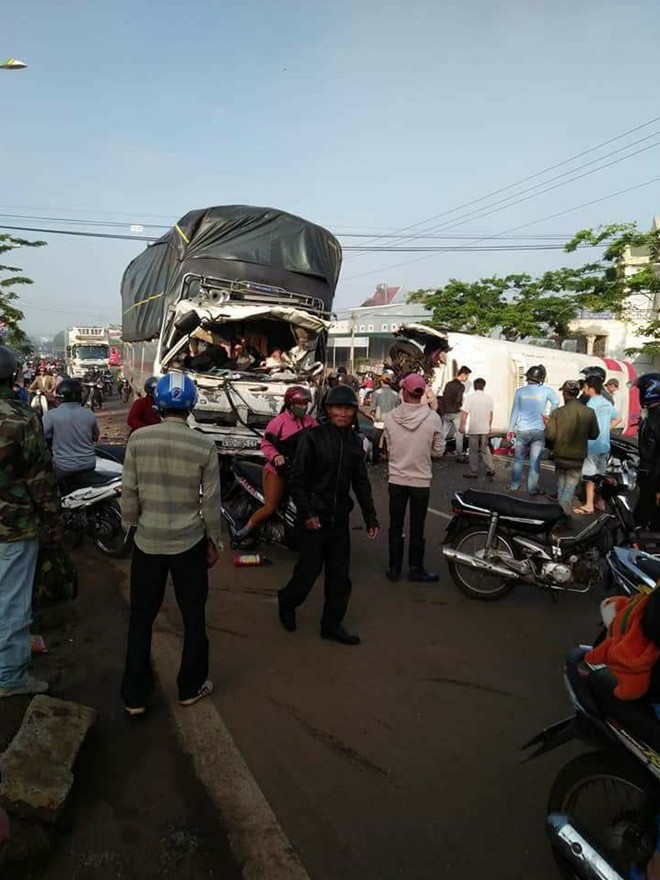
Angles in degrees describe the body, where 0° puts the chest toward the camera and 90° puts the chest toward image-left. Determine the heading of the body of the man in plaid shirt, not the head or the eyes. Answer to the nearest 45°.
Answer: approximately 180°

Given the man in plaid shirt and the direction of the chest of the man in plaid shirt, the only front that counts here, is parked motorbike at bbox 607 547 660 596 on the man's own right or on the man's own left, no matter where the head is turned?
on the man's own right

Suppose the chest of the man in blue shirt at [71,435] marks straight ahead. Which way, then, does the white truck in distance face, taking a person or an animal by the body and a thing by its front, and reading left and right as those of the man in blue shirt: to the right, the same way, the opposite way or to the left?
the opposite way

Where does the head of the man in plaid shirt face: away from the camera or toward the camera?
away from the camera

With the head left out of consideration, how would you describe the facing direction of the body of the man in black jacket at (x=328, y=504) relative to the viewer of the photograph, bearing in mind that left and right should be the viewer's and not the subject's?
facing the viewer and to the right of the viewer

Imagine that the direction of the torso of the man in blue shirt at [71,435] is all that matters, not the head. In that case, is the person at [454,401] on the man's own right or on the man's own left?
on the man's own right

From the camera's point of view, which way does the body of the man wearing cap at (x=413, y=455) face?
away from the camera

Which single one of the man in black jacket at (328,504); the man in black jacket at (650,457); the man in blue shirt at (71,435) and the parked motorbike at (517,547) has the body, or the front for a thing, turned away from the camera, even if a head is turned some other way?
the man in blue shirt

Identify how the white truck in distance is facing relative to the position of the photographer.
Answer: facing the viewer

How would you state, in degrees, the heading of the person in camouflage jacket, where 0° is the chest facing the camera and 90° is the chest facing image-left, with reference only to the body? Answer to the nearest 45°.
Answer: approximately 225°

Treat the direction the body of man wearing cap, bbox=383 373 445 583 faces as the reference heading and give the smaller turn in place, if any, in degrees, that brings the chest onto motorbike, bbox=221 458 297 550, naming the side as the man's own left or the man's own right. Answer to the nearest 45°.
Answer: approximately 90° to the man's own left

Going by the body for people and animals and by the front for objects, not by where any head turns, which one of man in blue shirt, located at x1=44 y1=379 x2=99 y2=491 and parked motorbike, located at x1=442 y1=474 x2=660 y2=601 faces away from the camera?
the man in blue shirt

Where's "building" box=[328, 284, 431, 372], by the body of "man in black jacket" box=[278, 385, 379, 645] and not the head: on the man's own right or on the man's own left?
on the man's own left

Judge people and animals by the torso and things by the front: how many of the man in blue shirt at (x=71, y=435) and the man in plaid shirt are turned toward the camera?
0

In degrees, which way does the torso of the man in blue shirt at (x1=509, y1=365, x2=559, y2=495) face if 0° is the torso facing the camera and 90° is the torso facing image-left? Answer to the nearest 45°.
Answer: approximately 180°

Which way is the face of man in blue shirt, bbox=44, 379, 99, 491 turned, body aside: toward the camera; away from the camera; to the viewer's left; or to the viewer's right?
away from the camera

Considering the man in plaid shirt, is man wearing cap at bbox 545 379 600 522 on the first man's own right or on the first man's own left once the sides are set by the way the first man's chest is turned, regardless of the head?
on the first man's own right

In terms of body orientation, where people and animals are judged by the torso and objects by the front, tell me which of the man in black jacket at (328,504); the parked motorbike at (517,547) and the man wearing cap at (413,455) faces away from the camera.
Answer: the man wearing cap
